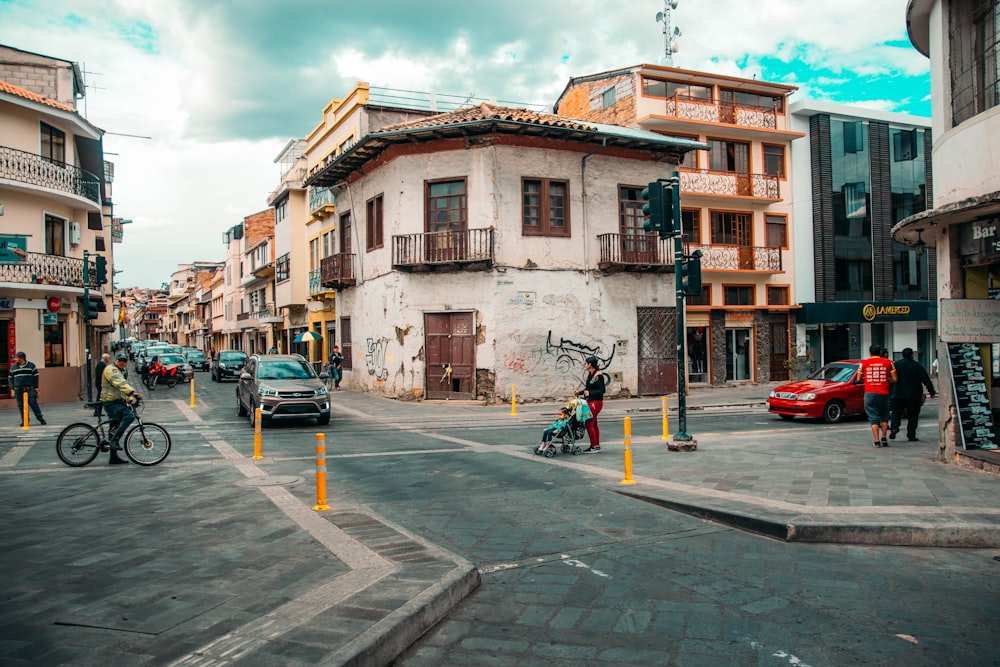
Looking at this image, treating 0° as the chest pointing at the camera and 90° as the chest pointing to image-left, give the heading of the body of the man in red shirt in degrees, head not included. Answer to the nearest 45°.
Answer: approximately 180°

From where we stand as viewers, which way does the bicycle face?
facing to the right of the viewer

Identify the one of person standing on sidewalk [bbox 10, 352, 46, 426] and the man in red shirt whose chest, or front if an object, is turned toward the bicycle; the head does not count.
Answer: the person standing on sidewalk

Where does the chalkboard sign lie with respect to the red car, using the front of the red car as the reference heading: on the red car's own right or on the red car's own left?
on the red car's own left

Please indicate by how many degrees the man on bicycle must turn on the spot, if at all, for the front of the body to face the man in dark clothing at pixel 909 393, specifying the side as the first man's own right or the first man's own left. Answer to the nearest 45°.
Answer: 0° — they already face them

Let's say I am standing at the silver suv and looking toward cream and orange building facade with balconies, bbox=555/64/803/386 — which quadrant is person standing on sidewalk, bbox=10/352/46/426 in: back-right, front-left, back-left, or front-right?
back-left

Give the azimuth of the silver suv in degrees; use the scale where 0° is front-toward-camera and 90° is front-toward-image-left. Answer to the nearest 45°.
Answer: approximately 315°

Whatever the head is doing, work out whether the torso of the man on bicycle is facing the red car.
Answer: yes
